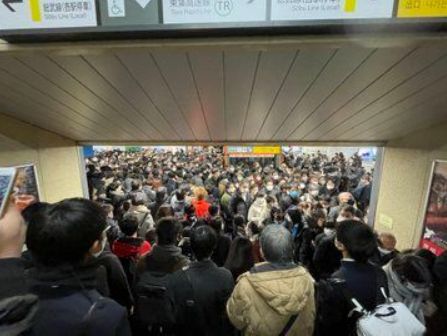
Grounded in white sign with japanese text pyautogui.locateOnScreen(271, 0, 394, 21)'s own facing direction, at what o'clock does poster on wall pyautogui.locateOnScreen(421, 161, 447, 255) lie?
The poster on wall is roughly at 7 o'clock from the white sign with japanese text.

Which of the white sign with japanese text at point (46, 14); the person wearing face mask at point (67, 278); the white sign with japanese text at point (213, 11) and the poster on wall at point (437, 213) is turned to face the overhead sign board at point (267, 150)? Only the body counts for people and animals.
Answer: the person wearing face mask

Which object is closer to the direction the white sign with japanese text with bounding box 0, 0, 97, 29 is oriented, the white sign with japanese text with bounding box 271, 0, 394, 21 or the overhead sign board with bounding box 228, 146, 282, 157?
the white sign with japanese text

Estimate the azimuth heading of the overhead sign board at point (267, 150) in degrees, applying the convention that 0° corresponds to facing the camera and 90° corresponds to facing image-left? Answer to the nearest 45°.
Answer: approximately 0°

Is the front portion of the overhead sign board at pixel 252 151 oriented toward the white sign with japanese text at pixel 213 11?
yes
